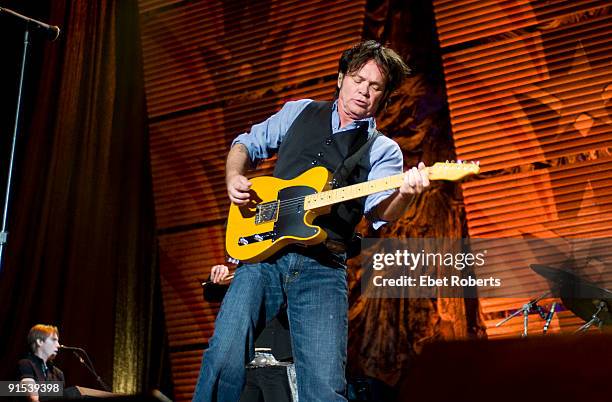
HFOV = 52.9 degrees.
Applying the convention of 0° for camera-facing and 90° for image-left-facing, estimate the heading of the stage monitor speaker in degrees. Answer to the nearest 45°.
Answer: approximately 180°

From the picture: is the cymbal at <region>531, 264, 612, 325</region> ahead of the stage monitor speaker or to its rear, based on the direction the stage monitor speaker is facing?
ahead
